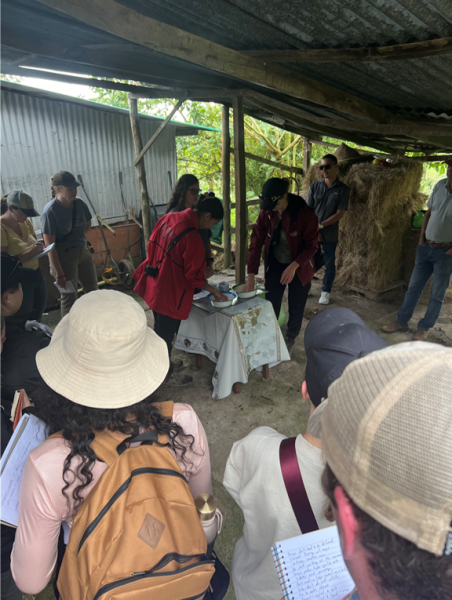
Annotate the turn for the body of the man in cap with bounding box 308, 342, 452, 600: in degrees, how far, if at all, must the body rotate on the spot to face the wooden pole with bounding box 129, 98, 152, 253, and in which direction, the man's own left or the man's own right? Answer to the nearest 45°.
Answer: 0° — they already face it

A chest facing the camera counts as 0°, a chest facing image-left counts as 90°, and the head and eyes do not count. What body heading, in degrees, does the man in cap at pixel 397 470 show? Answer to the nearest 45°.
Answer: approximately 135°

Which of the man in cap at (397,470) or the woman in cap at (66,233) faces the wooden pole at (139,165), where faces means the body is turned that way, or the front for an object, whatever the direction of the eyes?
the man in cap at (397,470)

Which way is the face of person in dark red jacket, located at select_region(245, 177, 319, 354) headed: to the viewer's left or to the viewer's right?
to the viewer's left

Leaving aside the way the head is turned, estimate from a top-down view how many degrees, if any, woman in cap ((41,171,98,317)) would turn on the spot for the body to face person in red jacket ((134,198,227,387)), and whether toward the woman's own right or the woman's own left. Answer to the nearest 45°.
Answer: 0° — they already face them

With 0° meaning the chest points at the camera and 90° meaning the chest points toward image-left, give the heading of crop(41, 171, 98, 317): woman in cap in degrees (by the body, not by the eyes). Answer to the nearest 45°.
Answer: approximately 315°
